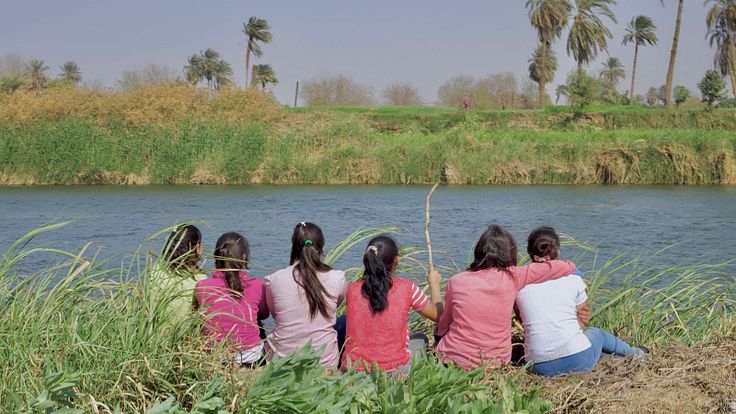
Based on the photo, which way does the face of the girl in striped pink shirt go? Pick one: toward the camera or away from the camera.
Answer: away from the camera

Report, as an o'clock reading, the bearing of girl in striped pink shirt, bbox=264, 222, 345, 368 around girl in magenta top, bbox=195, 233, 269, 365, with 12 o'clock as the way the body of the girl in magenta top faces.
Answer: The girl in striped pink shirt is roughly at 4 o'clock from the girl in magenta top.

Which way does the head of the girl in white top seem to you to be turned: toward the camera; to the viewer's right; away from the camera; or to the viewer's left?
away from the camera

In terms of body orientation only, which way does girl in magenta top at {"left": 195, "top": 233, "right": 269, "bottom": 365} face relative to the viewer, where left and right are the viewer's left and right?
facing away from the viewer

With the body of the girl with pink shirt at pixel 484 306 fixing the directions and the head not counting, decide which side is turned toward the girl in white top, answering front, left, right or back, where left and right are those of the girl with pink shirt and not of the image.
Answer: right

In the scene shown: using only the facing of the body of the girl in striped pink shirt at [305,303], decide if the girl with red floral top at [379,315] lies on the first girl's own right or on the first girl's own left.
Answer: on the first girl's own right

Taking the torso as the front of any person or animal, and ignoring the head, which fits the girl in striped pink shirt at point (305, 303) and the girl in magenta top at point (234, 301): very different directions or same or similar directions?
same or similar directions

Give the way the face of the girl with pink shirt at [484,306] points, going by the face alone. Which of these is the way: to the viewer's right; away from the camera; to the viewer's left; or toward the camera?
away from the camera

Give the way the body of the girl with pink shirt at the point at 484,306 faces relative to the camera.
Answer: away from the camera

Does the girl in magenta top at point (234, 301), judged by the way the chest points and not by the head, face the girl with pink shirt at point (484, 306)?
no

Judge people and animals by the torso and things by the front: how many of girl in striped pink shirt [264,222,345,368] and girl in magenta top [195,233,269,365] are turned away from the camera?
2

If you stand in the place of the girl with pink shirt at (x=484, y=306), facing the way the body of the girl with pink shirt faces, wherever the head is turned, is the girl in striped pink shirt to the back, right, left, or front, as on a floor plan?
left

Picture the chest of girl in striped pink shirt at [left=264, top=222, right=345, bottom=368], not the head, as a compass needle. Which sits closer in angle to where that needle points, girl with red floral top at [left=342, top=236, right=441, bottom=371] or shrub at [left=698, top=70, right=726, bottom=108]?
the shrub

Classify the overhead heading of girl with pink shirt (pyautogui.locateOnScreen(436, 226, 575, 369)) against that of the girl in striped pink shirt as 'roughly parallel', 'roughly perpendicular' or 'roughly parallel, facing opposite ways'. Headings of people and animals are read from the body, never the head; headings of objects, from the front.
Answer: roughly parallel

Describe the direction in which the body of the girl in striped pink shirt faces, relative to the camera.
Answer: away from the camera
